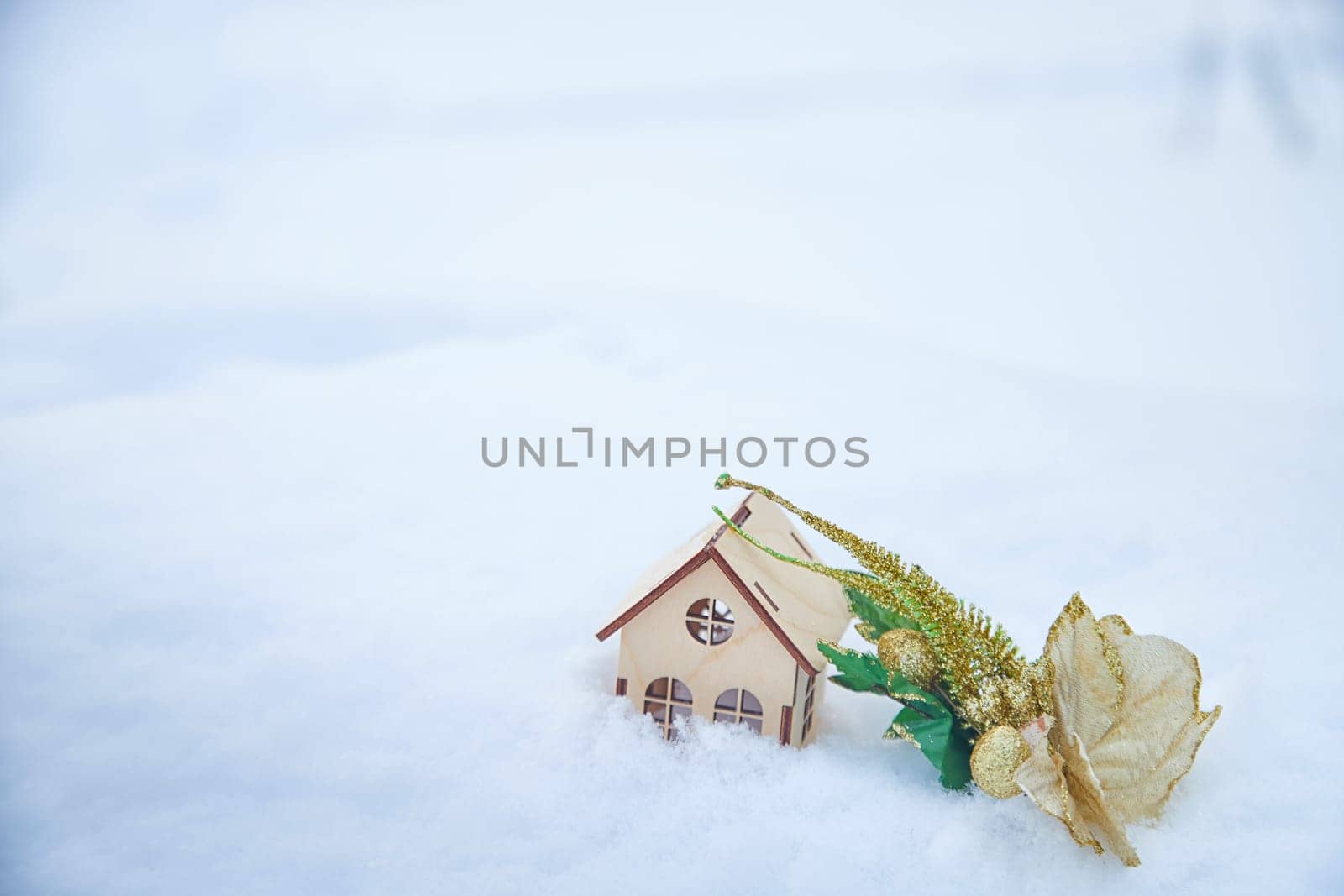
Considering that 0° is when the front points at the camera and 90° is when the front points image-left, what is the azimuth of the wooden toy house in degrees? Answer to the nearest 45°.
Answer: approximately 0°
